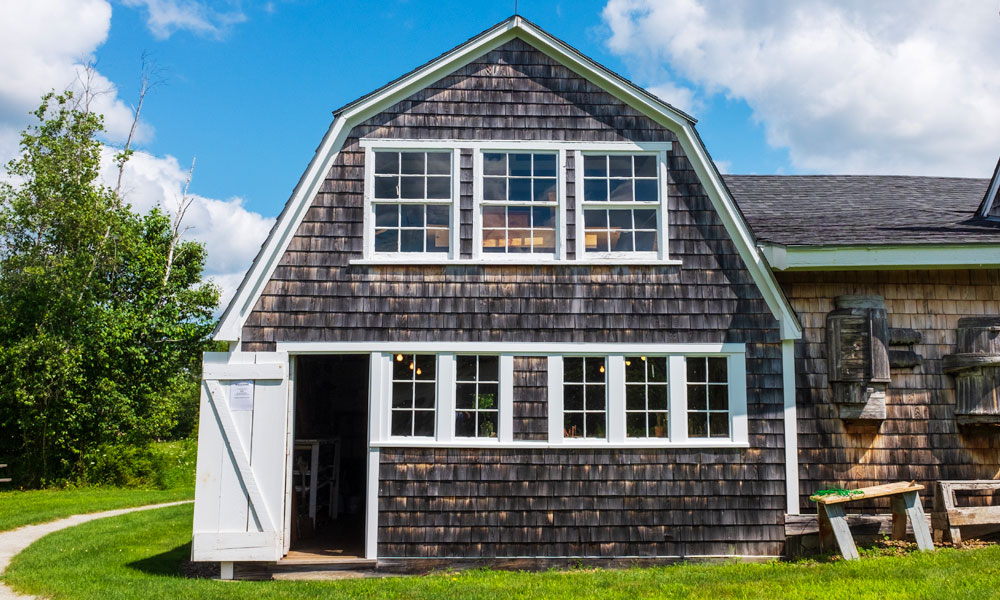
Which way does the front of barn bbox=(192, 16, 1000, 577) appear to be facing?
toward the camera

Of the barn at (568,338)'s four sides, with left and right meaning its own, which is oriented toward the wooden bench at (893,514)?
left

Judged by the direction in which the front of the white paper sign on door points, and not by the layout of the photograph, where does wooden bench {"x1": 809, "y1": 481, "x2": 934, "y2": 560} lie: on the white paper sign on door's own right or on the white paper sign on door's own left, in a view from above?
on the white paper sign on door's own left

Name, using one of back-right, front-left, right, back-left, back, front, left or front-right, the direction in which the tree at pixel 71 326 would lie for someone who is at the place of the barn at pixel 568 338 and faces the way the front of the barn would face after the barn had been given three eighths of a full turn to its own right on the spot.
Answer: front

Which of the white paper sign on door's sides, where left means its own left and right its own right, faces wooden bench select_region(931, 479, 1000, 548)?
left

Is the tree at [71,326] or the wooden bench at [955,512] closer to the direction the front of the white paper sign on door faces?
the wooden bench
